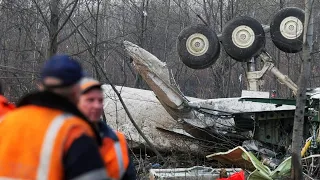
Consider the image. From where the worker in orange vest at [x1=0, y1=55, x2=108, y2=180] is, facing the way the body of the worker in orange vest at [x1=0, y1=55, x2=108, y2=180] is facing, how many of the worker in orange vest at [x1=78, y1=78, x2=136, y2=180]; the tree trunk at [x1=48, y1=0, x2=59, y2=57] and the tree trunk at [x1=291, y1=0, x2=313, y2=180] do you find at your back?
0

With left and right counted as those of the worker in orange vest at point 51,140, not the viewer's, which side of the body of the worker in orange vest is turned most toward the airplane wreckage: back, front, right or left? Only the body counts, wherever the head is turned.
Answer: front

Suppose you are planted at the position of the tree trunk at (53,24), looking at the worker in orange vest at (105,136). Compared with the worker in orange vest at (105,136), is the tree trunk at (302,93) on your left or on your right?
left

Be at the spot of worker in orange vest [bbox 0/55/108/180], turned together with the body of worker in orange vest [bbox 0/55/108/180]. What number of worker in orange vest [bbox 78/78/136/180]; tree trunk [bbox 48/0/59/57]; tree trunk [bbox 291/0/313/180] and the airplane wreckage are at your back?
0

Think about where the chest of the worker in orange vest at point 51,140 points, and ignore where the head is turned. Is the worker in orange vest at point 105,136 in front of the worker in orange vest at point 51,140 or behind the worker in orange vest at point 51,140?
in front

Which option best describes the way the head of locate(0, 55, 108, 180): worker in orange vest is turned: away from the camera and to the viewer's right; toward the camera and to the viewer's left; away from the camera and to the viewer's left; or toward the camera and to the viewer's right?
away from the camera and to the viewer's right

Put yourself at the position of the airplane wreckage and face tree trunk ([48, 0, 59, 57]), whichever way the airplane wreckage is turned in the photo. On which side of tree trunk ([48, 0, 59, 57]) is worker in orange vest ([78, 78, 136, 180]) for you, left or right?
left

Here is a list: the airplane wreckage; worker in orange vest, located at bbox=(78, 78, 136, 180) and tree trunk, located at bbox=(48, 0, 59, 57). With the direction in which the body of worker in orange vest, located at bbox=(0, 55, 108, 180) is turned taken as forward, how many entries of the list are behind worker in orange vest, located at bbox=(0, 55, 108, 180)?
0

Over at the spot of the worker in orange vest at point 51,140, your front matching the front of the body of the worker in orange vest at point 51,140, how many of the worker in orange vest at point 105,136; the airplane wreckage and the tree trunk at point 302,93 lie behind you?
0

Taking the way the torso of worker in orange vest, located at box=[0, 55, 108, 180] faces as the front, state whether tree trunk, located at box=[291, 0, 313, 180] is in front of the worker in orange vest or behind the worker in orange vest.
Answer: in front

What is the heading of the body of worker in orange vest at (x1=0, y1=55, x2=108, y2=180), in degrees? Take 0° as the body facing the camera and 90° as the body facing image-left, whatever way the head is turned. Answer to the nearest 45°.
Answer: approximately 225°

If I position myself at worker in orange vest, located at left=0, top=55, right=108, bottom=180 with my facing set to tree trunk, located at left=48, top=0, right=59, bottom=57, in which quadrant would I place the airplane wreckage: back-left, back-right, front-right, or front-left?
front-right
